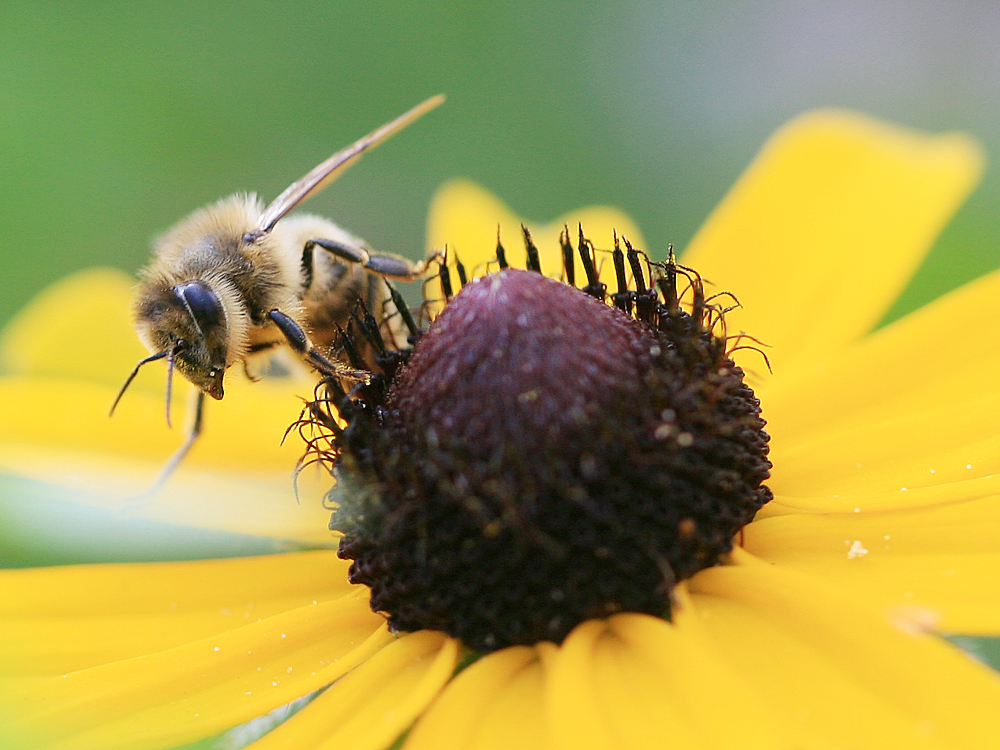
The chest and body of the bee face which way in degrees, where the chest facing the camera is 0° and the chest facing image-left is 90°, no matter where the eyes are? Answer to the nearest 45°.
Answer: approximately 45°
